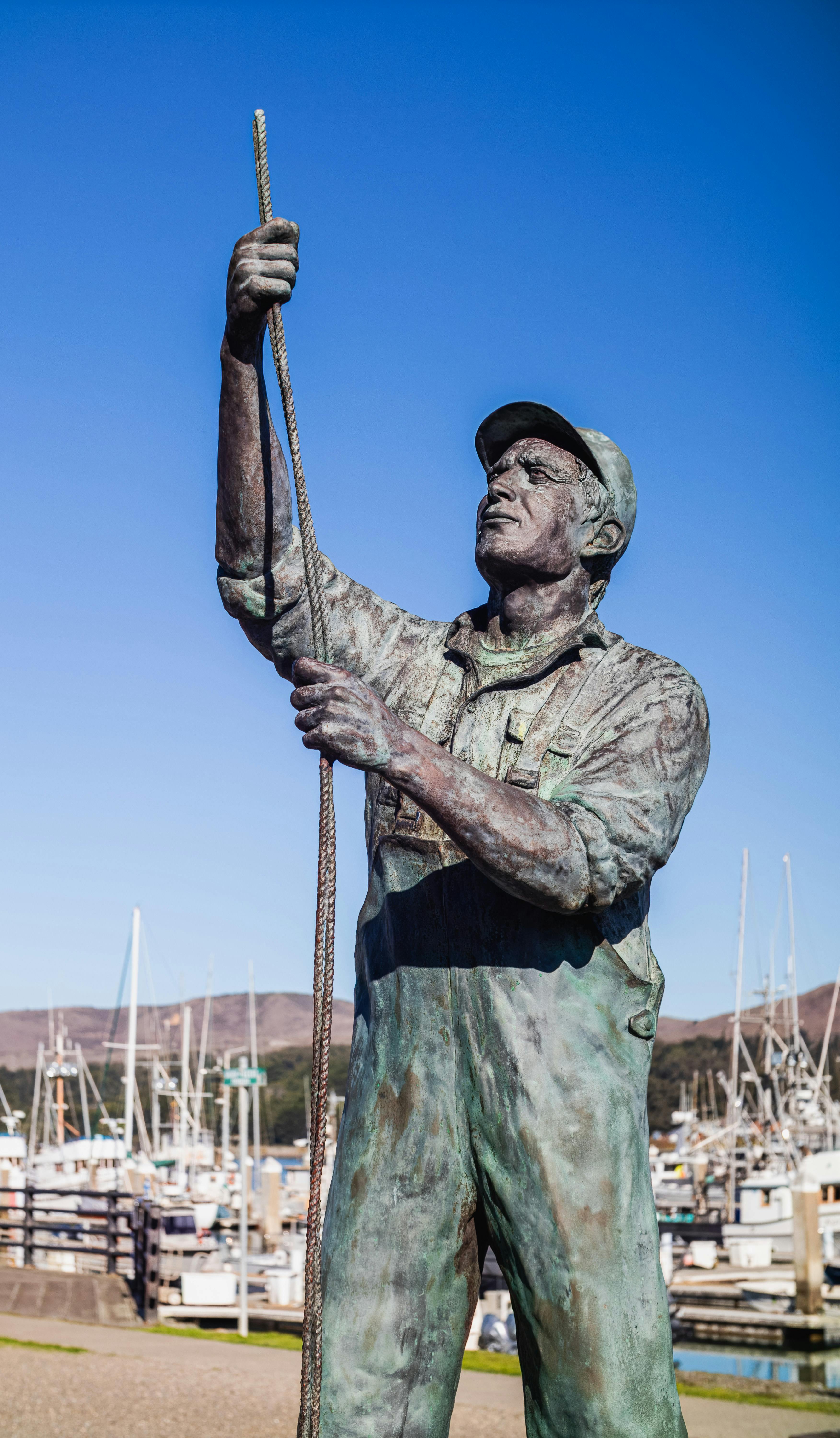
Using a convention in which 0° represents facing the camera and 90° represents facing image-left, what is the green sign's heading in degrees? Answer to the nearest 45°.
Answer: approximately 0°

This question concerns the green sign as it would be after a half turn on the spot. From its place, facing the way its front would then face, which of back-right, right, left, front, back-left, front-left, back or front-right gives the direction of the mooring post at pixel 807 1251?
front-right

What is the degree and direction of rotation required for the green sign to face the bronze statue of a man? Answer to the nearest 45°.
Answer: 0° — it already faces it

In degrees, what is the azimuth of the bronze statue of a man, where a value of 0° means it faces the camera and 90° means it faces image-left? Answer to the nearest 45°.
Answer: approximately 45°

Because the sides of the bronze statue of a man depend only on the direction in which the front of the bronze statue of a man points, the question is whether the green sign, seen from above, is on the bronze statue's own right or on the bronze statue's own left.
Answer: on the bronze statue's own right
